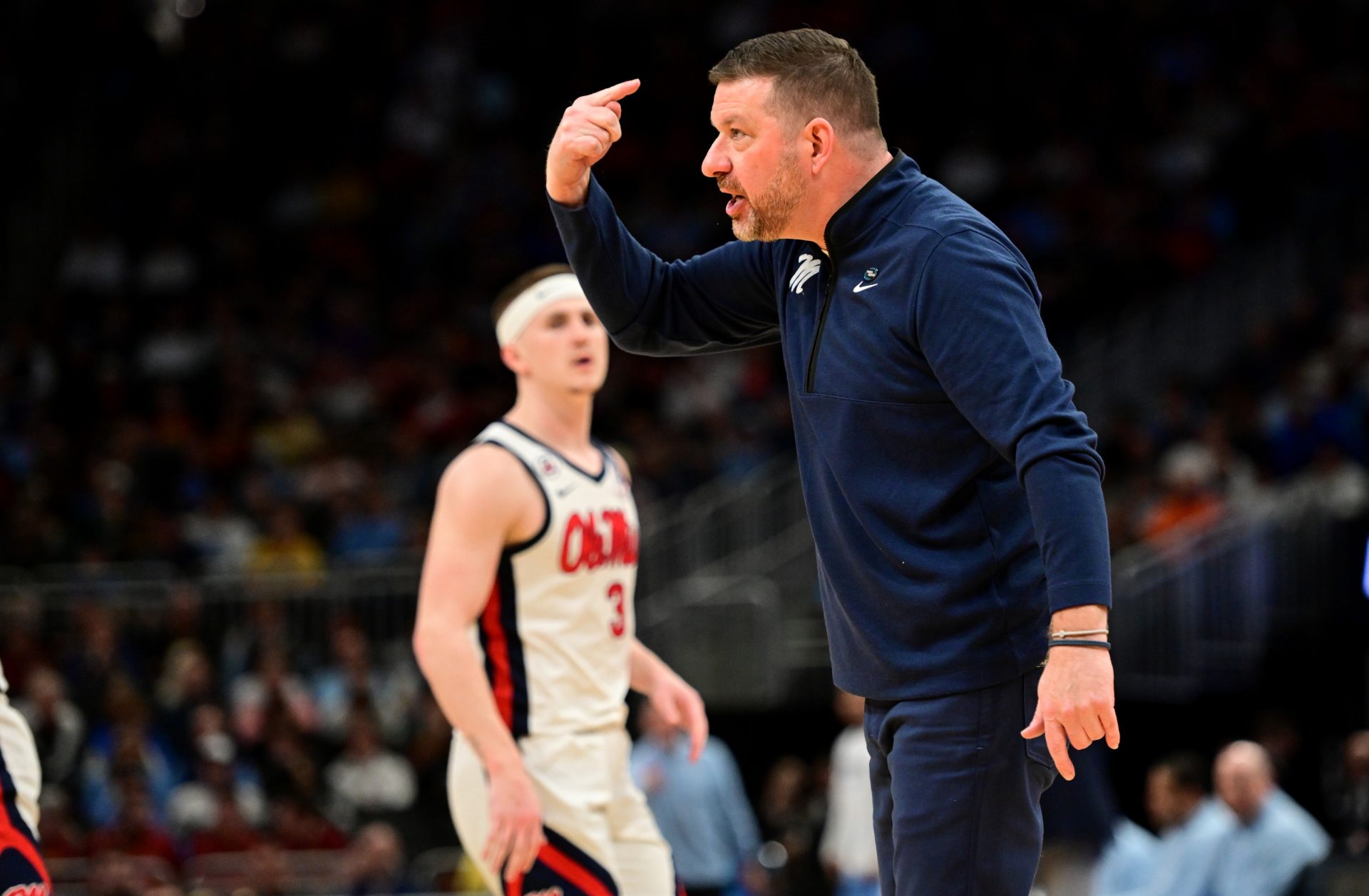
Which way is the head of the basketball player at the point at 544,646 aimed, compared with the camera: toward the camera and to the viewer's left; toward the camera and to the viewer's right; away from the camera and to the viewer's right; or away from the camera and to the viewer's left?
toward the camera and to the viewer's right

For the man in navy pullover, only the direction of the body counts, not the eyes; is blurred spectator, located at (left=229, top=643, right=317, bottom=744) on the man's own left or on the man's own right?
on the man's own right

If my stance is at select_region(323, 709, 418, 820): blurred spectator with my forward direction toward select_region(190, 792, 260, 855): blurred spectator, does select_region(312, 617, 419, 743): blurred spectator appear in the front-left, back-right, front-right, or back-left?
back-right

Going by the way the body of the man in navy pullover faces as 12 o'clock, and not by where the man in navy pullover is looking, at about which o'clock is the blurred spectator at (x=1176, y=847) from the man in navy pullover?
The blurred spectator is roughly at 5 o'clock from the man in navy pullover.

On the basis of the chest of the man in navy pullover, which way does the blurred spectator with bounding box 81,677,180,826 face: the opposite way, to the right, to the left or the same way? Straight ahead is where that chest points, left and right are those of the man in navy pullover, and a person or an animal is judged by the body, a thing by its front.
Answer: to the left

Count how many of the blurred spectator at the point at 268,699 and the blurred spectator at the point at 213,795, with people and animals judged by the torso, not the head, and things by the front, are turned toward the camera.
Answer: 2

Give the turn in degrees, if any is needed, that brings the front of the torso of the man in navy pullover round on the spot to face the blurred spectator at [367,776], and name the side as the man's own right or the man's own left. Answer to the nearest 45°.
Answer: approximately 90° to the man's own right

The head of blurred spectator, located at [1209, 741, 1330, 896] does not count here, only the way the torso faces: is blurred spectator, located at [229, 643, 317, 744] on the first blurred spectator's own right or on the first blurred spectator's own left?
on the first blurred spectator's own right

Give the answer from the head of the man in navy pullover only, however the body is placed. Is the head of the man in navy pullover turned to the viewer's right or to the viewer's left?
to the viewer's left

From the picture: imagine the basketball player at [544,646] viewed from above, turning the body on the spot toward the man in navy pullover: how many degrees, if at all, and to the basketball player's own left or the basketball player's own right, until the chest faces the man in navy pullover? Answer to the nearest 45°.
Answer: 0° — they already face them
